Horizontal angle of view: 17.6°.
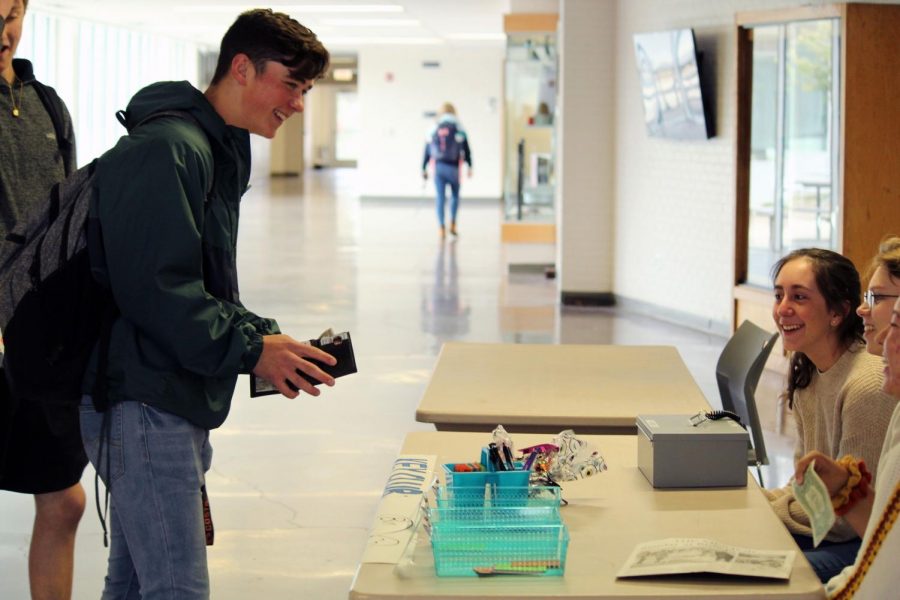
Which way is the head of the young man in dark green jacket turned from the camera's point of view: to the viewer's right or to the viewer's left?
to the viewer's right

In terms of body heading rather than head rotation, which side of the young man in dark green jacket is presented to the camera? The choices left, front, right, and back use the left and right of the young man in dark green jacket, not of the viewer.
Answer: right

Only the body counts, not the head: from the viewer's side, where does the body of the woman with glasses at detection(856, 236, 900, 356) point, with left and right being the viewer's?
facing to the left of the viewer

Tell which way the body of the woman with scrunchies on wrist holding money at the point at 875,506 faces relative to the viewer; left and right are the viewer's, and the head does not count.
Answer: facing to the left of the viewer

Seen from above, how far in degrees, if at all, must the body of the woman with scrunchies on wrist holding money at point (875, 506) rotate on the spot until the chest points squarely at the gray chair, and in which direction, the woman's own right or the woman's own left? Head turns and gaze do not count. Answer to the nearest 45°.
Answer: approximately 90° to the woman's own right

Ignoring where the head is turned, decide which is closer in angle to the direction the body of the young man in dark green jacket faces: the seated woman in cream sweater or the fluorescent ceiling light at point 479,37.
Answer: the seated woman in cream sweater

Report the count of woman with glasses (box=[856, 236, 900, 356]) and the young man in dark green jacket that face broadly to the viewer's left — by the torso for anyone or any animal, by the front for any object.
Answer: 1
